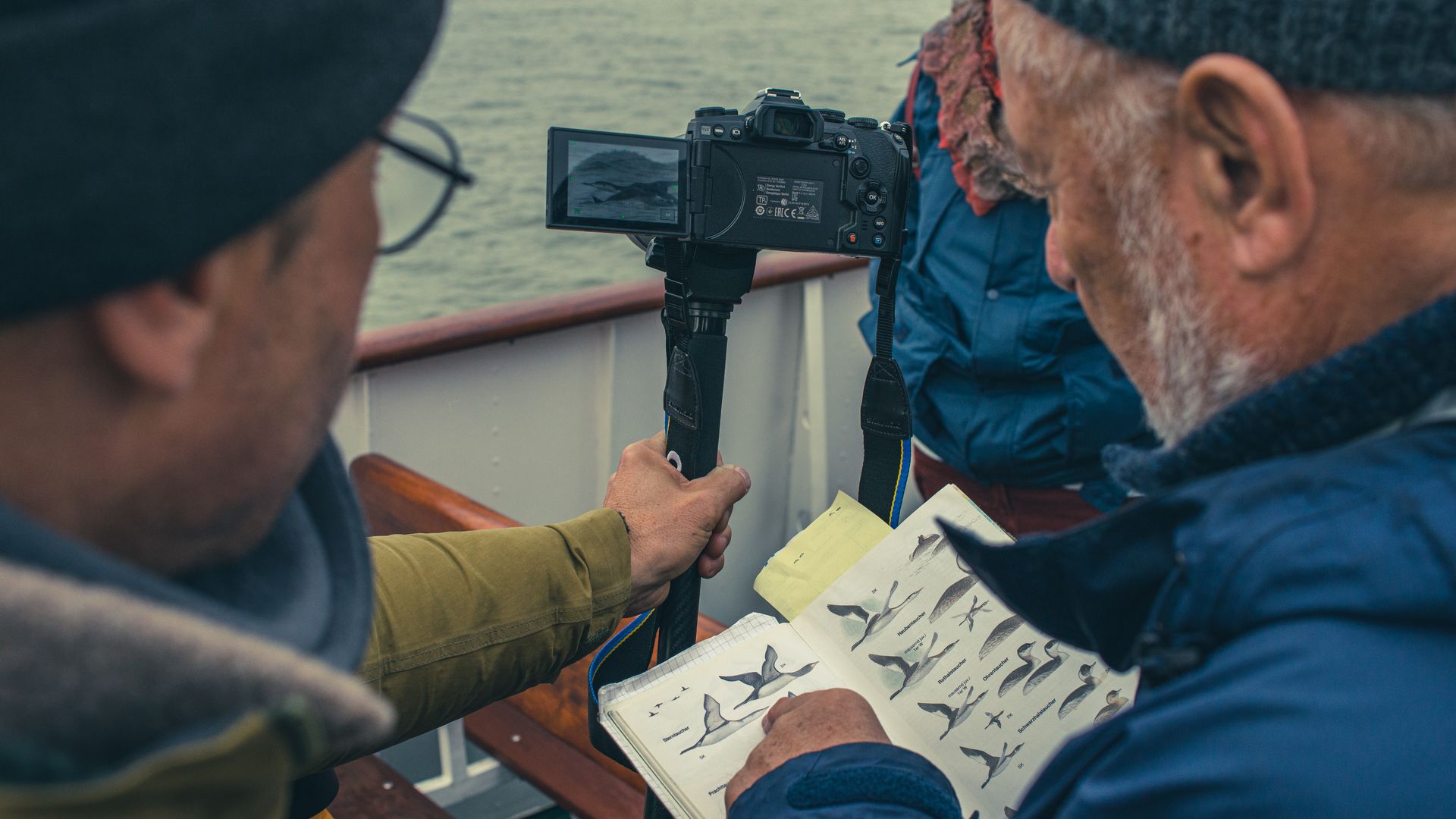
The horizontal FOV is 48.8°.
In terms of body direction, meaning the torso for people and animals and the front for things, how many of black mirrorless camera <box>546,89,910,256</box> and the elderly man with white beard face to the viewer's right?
0

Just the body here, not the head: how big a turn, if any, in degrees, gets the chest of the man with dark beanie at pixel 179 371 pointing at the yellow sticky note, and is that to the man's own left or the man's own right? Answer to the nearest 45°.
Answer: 0° — they already face it

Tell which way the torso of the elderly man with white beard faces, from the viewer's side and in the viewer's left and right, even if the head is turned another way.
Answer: facing away from the viewer and to the left of the viewer

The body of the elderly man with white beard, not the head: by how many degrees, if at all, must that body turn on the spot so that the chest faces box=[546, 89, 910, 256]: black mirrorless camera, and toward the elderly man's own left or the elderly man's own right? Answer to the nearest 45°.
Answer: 0° — they already face it

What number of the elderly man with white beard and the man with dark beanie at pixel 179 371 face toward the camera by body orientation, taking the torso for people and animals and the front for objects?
0

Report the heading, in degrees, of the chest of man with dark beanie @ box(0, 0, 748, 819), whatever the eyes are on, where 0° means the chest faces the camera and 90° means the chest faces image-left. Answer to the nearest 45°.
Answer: approximately 225°

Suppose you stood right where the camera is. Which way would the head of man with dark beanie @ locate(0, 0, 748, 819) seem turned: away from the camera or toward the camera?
away from the camera

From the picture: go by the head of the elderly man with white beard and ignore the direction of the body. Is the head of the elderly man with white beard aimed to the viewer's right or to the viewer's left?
to the viewer's left

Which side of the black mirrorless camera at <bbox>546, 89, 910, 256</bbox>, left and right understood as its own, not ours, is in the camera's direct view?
back
